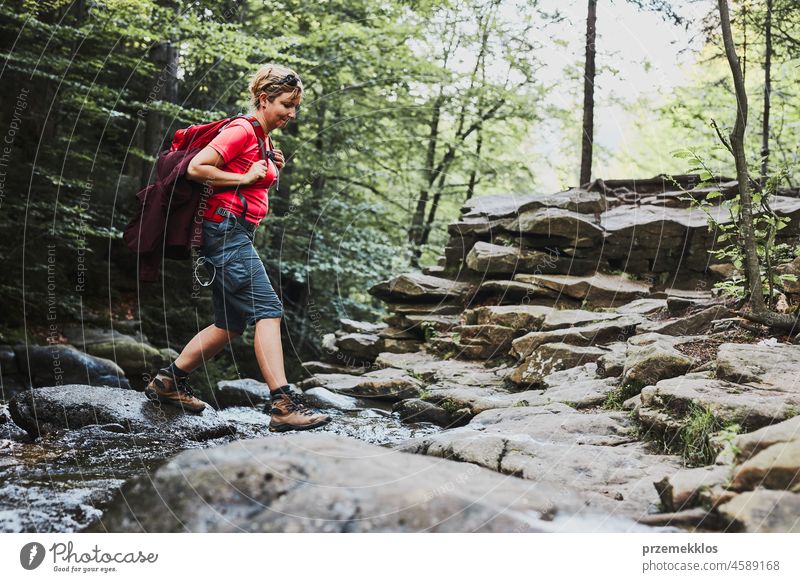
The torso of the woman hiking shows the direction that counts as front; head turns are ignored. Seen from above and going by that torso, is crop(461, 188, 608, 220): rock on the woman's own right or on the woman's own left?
on the woman's own left

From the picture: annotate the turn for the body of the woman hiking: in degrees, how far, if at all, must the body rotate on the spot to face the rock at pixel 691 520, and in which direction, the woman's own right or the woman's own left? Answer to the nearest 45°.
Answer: approximately 45° to the woman's own right

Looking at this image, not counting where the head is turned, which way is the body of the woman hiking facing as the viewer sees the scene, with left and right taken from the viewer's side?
facing to the right of the viewer

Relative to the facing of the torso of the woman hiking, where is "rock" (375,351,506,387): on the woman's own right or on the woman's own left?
on the woman's own left

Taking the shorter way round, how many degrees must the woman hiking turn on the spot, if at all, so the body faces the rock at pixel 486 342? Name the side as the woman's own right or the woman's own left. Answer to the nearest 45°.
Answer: approximately 45° to the woman's own left

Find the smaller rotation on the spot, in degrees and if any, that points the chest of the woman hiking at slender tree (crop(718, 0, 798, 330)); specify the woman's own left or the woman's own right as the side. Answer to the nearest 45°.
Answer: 0° — they already face it
